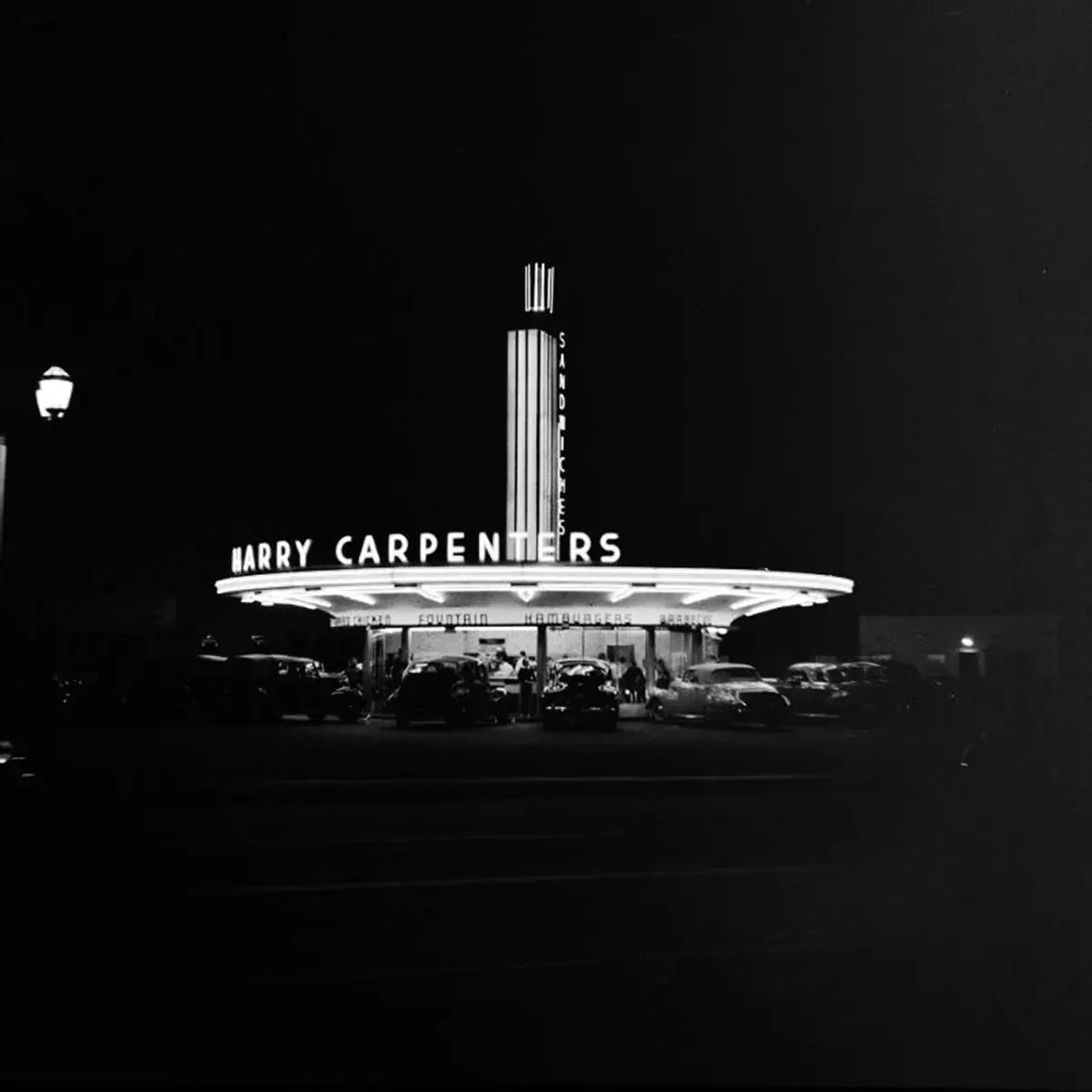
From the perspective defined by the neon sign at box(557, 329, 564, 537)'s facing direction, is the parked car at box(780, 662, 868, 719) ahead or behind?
ahead

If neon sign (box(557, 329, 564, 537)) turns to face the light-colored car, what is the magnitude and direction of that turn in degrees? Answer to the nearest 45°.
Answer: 0° — it already faces it

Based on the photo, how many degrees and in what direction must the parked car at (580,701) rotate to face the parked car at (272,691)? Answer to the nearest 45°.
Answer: approximately 90° to its left

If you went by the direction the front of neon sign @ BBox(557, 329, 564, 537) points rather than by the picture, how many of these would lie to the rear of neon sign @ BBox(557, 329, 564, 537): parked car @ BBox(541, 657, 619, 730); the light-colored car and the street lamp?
0

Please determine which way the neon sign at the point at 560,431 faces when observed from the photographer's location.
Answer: facing the viewer and to the right of the viewer

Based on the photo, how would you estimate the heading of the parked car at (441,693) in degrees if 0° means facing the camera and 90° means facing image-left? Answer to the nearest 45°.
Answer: approximately 225°

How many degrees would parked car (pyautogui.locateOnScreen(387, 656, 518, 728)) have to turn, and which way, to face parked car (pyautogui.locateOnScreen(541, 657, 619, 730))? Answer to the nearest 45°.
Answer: approximately 45° to its right

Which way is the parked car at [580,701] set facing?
away from the camera

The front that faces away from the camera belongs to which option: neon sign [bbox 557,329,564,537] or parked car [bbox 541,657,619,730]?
the parked car

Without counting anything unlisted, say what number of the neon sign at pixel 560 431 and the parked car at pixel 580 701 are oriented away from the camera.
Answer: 1

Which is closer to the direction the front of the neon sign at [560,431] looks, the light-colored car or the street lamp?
the light-colored car
